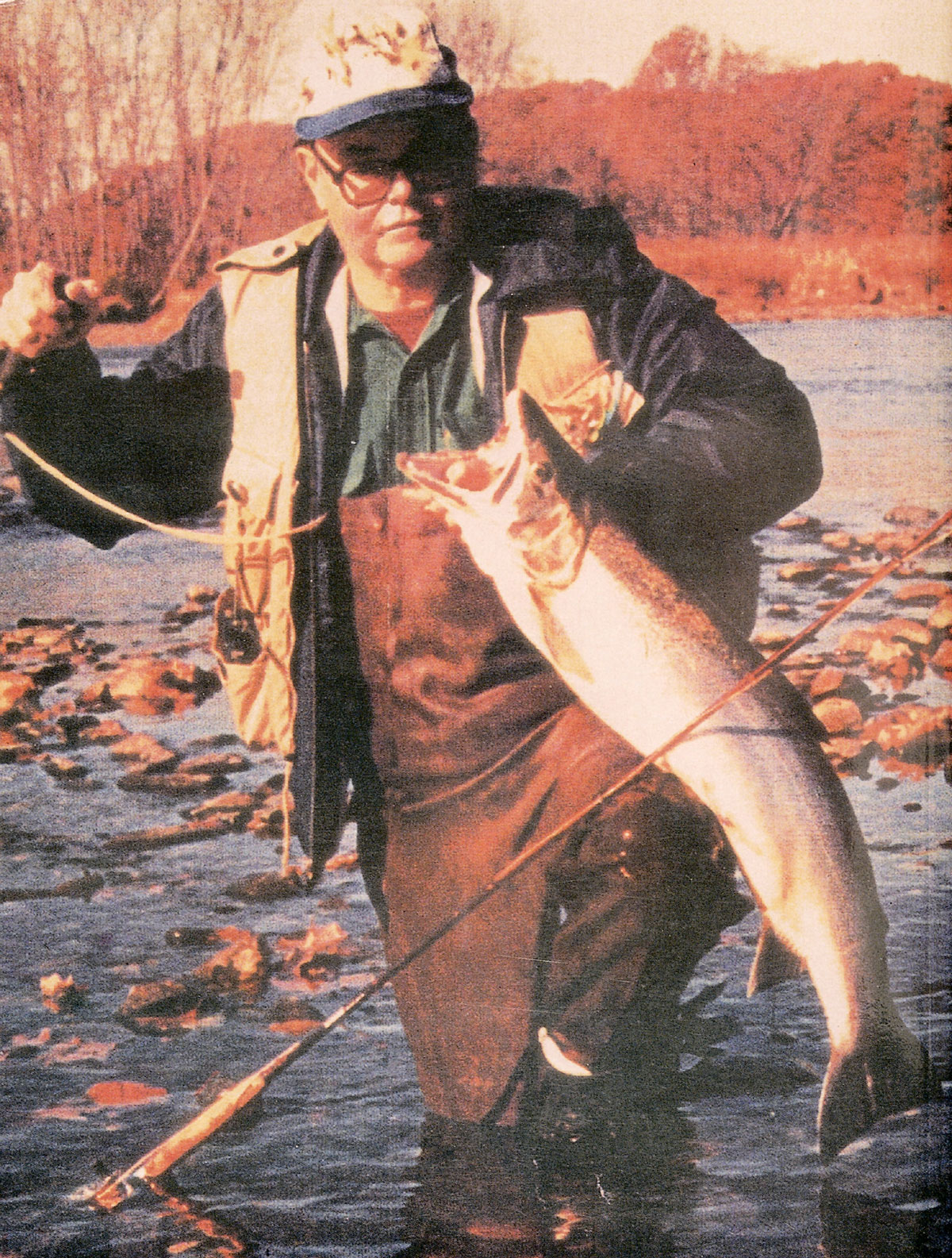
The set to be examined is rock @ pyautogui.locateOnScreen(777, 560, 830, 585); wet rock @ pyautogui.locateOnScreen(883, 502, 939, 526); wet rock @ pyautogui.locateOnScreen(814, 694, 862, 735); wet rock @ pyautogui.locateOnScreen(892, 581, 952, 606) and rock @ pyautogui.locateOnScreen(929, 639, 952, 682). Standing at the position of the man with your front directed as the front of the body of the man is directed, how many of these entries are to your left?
5

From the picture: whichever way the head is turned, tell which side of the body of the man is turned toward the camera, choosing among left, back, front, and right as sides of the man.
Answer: front

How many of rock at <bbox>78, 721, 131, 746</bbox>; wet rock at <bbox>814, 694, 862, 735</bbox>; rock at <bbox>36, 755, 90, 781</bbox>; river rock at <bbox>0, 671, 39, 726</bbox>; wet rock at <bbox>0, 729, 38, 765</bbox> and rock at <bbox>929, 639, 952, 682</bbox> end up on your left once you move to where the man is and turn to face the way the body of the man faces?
2

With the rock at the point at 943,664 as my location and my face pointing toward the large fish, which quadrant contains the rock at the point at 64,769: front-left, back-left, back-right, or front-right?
front-right

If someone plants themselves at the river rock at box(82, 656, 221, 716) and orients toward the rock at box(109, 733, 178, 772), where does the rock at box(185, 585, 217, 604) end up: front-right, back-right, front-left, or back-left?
back-left

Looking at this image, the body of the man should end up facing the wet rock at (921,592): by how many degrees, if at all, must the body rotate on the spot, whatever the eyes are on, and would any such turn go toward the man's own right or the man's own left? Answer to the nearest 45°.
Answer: approximately 90° to the man's own left

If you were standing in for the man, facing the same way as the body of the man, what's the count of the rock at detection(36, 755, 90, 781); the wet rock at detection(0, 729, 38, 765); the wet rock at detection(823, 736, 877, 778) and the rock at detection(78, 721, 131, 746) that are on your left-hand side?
1

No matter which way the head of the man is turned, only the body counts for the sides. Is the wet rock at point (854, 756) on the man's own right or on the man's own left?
on the man's own left

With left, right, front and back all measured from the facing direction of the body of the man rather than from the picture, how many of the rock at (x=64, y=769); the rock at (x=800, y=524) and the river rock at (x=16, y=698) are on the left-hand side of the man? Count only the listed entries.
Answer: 1

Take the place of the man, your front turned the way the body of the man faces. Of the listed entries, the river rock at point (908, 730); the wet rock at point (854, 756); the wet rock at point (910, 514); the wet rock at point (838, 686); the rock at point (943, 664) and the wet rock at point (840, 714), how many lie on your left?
6
